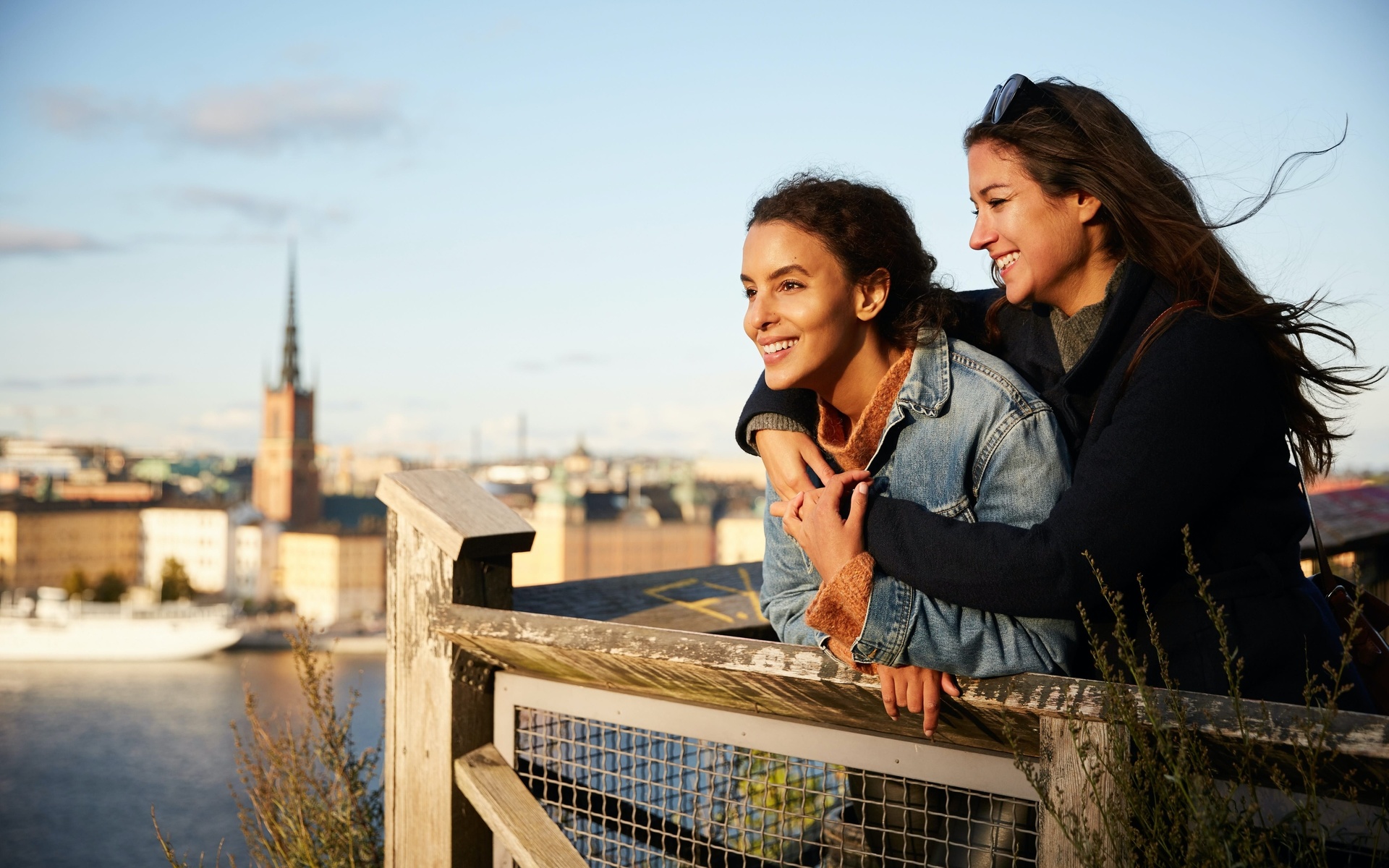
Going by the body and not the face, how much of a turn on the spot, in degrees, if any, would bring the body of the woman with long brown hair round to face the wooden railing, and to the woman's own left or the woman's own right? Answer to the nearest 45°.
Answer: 0° — they already face it

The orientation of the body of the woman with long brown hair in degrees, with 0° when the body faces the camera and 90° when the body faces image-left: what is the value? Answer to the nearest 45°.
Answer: approximately 90°

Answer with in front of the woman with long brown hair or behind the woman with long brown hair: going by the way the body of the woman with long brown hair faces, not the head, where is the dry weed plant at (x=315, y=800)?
in front
